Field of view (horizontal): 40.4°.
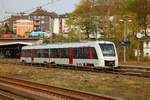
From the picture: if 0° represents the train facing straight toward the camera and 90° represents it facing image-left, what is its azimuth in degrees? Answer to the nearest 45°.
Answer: approximately 315°
